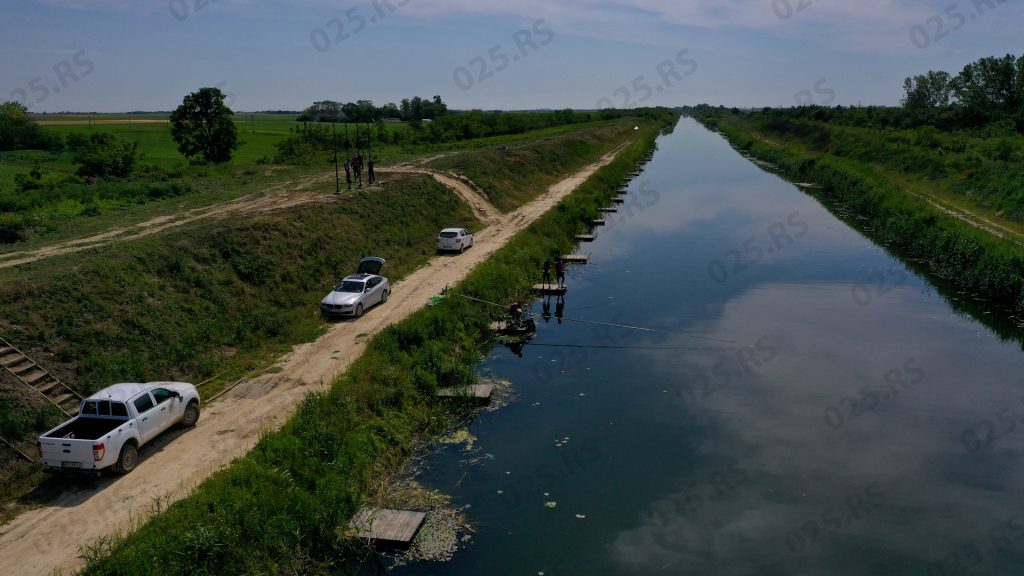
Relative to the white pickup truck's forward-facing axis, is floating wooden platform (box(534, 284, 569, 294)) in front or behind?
in front

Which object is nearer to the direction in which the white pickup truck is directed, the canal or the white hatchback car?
the white hatchback car

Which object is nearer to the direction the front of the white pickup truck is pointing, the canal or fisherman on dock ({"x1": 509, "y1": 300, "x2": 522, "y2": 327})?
the fisherman on dock

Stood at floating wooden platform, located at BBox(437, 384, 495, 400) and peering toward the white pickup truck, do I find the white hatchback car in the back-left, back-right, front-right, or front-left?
back-right

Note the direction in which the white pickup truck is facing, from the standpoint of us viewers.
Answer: facing away from the viewer and to the right of the viewer

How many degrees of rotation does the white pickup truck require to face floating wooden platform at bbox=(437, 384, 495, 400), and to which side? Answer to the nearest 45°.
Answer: approximately 45° to its right

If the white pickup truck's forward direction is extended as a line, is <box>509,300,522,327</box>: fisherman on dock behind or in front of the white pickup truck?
in front

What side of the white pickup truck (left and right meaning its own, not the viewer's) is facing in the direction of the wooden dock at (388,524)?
right

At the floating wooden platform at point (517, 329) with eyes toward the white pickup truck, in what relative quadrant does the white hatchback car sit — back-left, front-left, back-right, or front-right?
back-right

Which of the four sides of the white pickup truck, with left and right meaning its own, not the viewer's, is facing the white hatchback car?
front

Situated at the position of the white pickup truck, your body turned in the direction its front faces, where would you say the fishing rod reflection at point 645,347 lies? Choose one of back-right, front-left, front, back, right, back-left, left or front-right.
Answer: front-right
